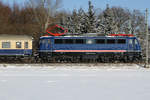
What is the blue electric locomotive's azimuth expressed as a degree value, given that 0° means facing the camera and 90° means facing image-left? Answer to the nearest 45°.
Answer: approximately 270°

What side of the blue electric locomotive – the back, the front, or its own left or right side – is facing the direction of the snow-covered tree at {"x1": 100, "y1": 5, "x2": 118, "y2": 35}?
left
